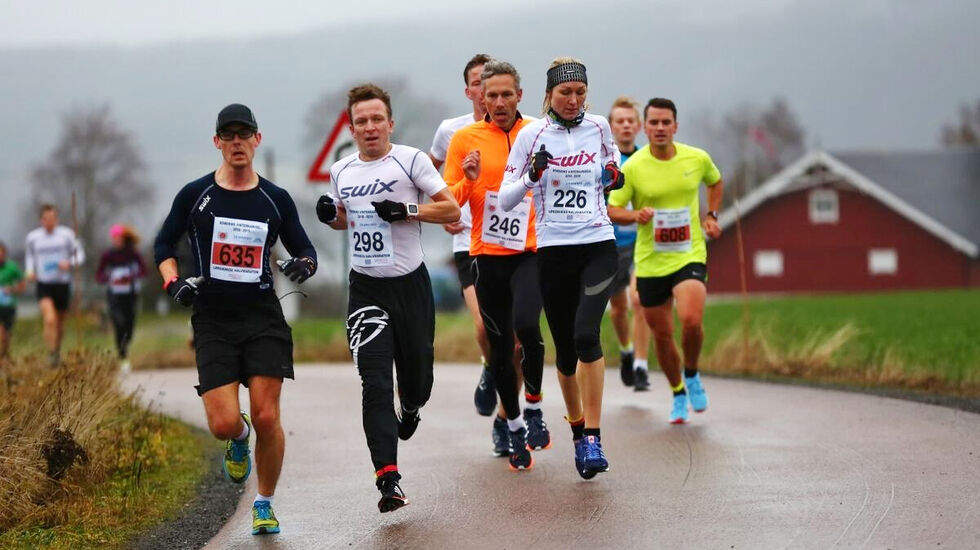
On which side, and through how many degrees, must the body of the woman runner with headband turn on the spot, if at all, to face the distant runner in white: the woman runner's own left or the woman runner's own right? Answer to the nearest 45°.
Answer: approximately 135° to the woman runner's own right

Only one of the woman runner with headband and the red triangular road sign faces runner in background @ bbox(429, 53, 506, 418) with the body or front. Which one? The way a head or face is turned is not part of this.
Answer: the red triangular road sign

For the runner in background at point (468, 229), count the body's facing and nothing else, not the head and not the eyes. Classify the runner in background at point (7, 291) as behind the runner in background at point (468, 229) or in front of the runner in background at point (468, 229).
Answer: behind

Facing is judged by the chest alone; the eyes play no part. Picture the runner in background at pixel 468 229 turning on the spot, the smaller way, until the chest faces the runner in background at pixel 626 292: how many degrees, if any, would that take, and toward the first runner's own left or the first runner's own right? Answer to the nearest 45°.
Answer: approximately 135° to the first runner's own left

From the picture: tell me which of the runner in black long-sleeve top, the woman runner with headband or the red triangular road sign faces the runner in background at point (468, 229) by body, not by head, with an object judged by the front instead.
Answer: the red triangular road sign

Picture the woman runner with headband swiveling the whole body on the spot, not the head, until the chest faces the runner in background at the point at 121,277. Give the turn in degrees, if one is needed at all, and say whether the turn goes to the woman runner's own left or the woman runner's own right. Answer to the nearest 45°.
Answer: approximately 135° to the woman runner's own right

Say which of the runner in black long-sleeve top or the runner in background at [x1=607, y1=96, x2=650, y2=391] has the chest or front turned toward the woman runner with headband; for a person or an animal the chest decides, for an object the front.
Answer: the runner in background
